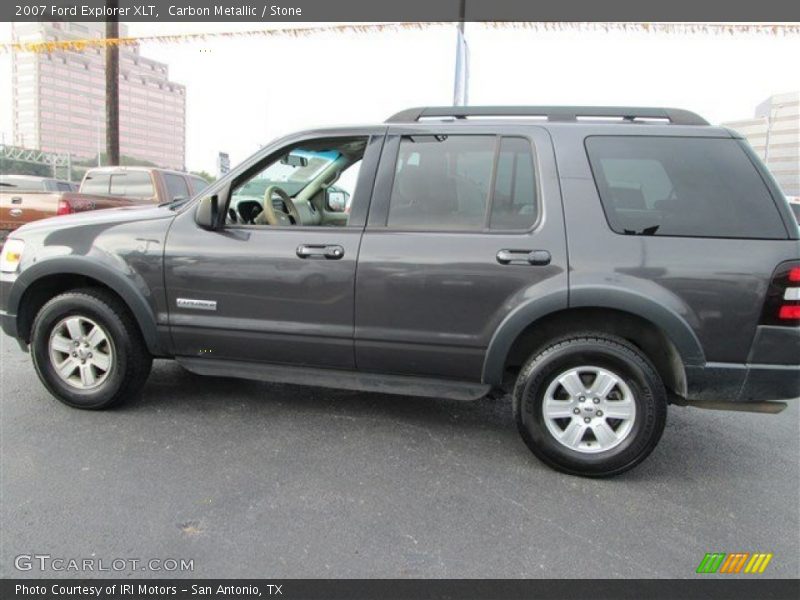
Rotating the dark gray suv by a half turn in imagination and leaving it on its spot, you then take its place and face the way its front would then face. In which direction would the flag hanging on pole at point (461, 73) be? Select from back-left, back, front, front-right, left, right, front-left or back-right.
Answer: left

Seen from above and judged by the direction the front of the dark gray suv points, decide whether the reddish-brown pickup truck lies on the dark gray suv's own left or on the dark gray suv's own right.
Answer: on the dark gray suv's own right

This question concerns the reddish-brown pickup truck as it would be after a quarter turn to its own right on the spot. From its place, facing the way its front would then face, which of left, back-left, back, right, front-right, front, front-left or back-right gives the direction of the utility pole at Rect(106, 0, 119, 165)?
back-left

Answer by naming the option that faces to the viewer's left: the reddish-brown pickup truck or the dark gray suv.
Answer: the dark gray suv

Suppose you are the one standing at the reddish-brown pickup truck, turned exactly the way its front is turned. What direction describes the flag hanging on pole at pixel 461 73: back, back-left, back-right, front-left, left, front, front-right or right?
right

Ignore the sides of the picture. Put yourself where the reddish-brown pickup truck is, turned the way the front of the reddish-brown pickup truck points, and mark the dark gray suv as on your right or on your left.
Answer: on your right

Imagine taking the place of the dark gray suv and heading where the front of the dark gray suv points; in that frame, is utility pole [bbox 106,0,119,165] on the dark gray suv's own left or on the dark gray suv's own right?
on the dark gray suv's own right

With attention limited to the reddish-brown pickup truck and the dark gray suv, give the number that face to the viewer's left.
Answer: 1

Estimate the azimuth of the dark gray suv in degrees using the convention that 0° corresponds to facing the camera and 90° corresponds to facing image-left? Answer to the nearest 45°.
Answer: approximately 90°

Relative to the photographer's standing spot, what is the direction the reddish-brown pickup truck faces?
facing away from the viewer and to the right of the viewer
